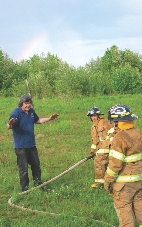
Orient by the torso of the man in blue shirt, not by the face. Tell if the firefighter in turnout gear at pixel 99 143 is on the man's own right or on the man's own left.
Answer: on the man's own left

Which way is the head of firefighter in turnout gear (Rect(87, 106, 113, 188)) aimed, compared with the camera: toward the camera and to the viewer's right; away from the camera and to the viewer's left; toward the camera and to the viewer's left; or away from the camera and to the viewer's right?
toward the camera and to the viewer's left

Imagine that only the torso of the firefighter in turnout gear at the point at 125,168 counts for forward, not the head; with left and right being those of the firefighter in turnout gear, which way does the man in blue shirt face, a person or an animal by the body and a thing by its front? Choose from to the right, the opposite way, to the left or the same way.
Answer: the opposite way

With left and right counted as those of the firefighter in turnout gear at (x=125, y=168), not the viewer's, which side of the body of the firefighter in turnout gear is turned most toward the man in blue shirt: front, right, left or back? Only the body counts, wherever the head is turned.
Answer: front

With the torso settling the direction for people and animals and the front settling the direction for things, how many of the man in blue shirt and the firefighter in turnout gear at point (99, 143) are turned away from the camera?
0

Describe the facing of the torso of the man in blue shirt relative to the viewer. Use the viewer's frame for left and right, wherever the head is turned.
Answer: facing the viewer and to the right of the viewer
